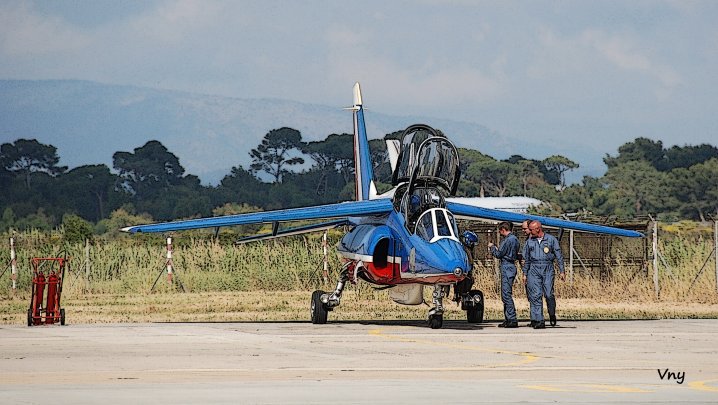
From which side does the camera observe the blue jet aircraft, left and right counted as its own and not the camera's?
front

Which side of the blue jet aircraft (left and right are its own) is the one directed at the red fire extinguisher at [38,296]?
right

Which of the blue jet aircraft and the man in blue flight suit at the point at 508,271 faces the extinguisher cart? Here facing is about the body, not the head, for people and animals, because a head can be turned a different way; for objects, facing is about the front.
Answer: the man in blue flight suit

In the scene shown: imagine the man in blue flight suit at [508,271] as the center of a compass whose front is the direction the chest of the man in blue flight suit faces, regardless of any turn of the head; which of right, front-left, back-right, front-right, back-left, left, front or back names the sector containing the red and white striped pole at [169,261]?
front-right

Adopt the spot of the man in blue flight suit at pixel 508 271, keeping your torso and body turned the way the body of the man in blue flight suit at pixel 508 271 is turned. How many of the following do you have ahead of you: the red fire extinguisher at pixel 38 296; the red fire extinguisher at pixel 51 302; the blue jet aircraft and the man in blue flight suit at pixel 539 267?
3

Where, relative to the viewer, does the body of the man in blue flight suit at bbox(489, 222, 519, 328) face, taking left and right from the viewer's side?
facing to the left of the viewer

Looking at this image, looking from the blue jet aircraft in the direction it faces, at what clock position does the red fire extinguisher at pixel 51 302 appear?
The red fire extinguisher is roughly at 3 o'clock from the blue jet aircraft.

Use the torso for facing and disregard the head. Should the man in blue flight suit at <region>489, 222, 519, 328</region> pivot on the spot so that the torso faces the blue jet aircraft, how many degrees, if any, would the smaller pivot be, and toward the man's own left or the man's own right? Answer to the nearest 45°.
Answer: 0° — they already face it

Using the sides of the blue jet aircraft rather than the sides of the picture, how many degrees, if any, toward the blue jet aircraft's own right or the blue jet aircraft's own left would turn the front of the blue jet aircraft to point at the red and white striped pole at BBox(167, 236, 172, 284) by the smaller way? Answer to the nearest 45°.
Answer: approximately 135° to the blue jet aircraft's own right

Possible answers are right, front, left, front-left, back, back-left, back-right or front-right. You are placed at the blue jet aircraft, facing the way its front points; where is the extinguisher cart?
right

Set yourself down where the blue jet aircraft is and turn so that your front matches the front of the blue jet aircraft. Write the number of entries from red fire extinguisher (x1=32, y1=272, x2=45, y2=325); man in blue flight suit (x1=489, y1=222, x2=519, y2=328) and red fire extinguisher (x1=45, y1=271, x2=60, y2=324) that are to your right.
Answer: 2

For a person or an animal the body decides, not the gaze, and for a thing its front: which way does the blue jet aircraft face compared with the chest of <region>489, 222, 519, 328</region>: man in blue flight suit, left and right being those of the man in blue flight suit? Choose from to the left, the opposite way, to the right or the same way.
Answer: to the left

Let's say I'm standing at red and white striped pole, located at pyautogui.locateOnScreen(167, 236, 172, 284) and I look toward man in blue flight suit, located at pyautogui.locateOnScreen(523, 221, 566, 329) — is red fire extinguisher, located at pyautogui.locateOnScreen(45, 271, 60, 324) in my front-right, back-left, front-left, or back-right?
front-right
